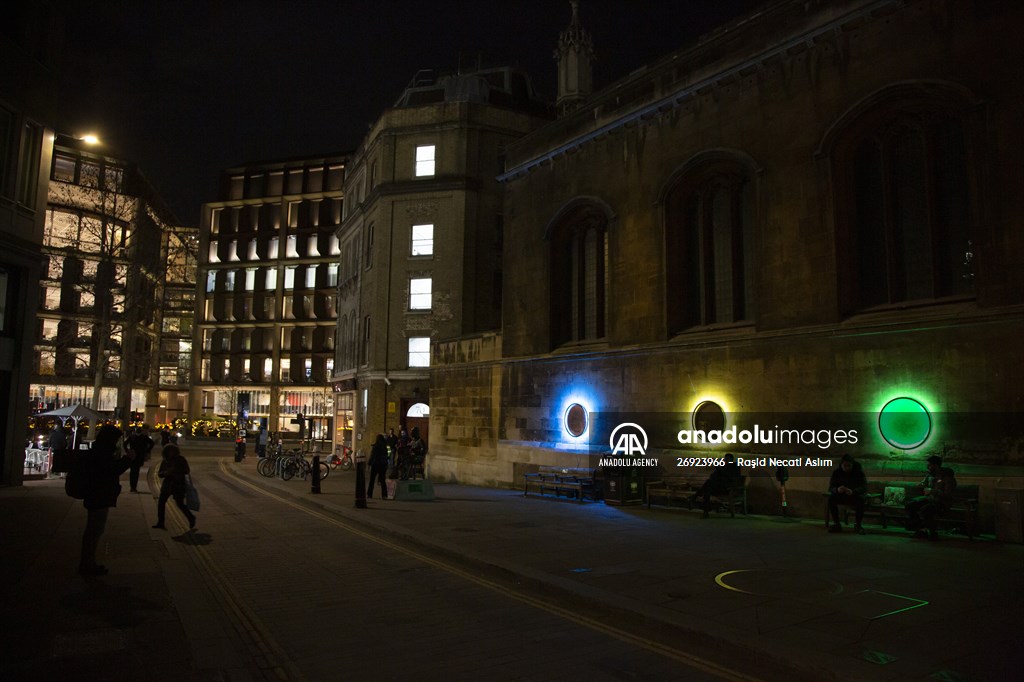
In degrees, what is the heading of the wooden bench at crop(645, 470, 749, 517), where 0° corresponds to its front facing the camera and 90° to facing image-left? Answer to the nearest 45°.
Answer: approximately 45°

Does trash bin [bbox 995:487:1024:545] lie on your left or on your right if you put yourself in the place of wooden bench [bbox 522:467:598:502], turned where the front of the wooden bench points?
on your left

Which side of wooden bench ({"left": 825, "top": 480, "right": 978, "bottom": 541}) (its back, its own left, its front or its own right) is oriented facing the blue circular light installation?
right

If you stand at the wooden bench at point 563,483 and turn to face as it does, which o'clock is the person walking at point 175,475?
The person walking is roughly at 12 o'clock from the wooden bench.

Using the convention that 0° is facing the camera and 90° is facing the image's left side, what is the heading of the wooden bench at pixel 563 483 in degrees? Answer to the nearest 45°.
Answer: approximately 45°

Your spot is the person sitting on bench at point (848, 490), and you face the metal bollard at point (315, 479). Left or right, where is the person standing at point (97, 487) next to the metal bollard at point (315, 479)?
left

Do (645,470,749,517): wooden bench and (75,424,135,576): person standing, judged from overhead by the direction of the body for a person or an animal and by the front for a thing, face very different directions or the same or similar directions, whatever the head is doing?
very different directions
